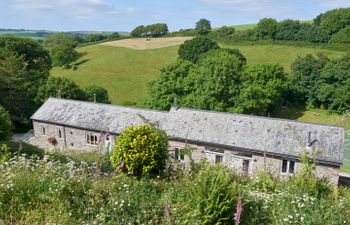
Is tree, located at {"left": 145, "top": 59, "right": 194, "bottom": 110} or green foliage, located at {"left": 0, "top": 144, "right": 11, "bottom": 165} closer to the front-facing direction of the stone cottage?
the green foliage

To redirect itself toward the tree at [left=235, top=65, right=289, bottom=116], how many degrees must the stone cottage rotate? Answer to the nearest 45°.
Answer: approximately 135° to its right

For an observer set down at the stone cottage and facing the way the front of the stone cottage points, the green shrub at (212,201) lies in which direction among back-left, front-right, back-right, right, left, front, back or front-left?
front-left

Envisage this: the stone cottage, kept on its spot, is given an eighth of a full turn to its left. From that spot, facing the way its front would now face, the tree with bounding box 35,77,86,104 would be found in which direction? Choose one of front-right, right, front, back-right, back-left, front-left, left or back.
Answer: back-right

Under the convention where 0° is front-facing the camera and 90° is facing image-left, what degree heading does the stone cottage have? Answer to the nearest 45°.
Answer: approximately 45°

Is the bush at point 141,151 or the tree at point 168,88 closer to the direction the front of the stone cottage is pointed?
the bush

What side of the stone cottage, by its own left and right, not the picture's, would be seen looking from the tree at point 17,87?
right
